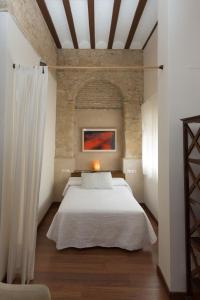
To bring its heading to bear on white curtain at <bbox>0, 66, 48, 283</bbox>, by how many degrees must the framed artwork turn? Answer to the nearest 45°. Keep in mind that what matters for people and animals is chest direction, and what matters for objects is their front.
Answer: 0° — it already faces it

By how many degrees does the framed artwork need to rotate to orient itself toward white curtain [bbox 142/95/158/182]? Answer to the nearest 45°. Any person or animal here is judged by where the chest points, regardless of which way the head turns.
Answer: approximately 45° to its left

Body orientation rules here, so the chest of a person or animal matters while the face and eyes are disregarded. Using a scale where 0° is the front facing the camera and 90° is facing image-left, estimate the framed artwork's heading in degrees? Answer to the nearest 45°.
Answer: approximately 0°

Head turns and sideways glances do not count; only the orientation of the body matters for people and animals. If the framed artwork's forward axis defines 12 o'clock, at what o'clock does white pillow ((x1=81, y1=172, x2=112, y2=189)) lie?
The white pillow is roughly at 12 o'clock from the framed artwork.

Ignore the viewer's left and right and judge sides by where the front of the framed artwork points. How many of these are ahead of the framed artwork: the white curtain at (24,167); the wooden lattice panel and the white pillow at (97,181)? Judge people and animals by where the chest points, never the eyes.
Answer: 3
